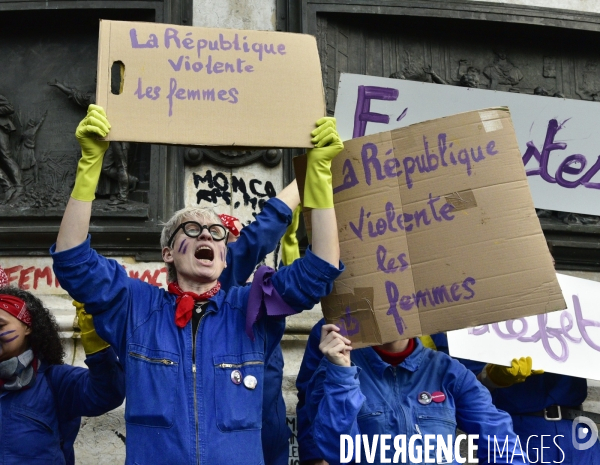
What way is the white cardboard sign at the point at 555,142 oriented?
toward the camera

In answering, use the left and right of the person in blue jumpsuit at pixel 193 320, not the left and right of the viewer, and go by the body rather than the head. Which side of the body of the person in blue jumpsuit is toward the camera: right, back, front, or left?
front

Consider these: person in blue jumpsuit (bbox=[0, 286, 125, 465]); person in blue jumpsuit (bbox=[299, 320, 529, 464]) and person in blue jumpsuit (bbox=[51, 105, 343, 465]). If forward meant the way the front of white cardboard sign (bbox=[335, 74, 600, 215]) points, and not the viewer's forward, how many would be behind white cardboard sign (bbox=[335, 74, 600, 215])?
0

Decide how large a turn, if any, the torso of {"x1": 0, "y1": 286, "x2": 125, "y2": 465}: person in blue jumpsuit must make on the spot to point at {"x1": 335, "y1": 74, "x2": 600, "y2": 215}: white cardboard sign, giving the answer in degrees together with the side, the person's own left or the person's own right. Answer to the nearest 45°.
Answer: approximately 135° to the person's own left

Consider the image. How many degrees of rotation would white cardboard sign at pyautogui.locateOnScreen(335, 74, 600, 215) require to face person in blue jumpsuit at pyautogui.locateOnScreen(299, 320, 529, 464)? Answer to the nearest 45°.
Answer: approximately 45° to its right

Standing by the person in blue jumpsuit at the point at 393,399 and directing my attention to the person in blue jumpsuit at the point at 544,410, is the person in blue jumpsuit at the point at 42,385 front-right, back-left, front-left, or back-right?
back-left

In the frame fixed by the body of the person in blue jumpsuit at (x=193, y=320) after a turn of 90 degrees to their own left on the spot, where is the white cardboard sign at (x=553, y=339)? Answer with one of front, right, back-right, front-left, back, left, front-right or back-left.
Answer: front-left

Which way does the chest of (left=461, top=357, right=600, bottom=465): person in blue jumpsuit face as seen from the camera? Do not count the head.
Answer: toward the camera

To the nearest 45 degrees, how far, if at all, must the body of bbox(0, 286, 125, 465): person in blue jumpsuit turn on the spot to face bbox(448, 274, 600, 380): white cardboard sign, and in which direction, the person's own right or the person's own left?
approximately 135° to the person's own left

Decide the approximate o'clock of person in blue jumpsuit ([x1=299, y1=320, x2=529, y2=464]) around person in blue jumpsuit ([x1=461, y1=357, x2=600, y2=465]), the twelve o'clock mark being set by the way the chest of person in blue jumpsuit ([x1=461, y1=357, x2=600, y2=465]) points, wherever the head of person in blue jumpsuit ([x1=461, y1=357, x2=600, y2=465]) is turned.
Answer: person in blue jumpsuit ([x1=299, y1=320, x2=529, y2=464]) is roughly at 1 o'clock from person in blue jumpsuit ([x1=461, y1=357, x2=600, y2=465]).

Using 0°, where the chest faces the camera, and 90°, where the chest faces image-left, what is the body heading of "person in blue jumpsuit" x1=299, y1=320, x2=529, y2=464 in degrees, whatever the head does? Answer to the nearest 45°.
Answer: approximately 0°

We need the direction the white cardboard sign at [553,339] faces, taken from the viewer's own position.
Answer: facing the viewer

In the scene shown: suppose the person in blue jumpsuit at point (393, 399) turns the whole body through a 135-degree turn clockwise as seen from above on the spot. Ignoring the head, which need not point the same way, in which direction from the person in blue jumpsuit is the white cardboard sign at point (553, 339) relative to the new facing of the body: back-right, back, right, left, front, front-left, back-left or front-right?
right

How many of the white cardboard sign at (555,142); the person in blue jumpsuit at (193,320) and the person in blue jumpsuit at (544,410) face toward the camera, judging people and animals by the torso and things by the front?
3

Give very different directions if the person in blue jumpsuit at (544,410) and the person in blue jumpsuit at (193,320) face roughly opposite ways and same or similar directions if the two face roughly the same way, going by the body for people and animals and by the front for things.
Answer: same or similar directions

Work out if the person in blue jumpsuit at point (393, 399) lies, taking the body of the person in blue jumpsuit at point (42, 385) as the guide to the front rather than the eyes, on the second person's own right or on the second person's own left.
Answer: on the second person's own left

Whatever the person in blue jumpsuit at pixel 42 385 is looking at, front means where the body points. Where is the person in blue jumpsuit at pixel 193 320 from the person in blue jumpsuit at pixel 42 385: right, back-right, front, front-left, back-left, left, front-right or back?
left
